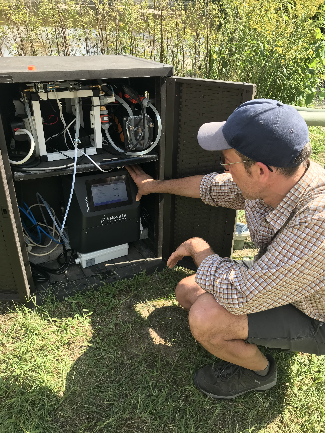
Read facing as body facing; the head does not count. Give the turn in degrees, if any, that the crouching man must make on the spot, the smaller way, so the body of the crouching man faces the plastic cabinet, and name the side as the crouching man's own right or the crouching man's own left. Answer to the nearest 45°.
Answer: approximately 45° to the crouching man's own right

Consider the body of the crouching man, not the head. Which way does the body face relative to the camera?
to the viewer's left
